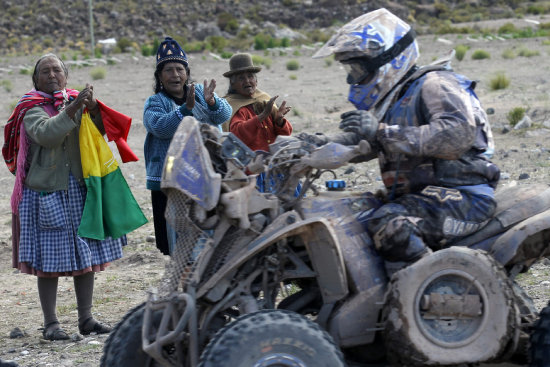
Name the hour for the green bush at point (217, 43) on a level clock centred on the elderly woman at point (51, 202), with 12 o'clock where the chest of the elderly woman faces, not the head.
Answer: The green bush is roughly at 8 o'clock from the elderly woman.

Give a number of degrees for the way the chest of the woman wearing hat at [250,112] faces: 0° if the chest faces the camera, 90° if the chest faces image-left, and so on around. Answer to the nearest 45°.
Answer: approximately 315°

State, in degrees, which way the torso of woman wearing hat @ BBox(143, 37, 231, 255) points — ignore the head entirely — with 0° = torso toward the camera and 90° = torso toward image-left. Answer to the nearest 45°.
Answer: approximately 315°

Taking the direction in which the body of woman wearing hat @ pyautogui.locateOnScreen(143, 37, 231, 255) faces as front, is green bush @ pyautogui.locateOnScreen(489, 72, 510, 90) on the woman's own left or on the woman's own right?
on the woman's own left

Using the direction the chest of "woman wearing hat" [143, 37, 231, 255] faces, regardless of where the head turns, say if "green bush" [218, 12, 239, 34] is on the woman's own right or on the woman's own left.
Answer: on the woman's own left

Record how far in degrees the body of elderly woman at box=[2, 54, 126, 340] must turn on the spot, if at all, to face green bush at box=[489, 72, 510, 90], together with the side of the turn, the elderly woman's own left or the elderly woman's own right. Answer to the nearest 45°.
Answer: approximately 90° to the elderly woman's own left

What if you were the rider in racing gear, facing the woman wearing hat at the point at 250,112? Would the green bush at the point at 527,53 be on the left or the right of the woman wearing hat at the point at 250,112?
right

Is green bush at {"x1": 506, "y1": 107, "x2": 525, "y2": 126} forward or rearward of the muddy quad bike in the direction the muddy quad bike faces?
rearward

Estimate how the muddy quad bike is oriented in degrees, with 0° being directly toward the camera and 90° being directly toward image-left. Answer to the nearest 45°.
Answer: approximately 45°

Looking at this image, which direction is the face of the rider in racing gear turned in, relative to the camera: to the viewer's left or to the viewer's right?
to the viewer's left

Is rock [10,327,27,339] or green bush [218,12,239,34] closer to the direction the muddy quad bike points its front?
the rock

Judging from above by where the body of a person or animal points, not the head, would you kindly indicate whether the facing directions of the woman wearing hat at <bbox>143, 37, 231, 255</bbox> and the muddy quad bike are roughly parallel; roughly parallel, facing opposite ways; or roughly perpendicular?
roughly perpendicular
